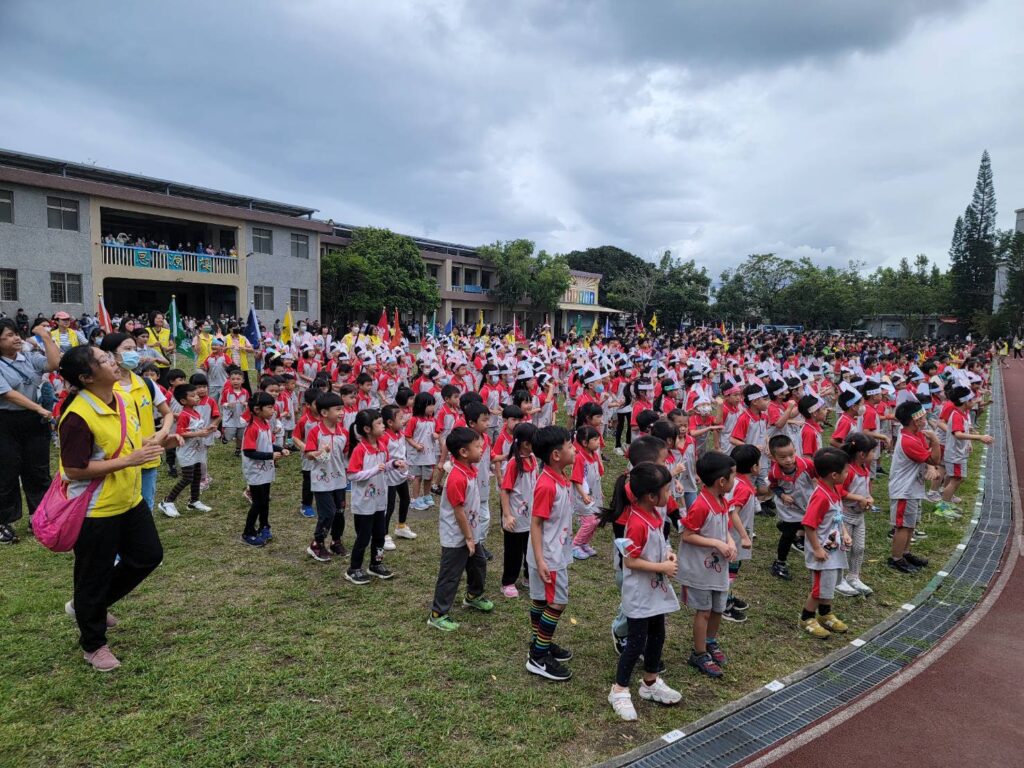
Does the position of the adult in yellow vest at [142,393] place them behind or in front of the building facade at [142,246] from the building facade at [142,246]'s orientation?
in front

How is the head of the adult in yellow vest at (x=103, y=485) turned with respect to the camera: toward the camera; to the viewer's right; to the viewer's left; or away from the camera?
to the viewer's right

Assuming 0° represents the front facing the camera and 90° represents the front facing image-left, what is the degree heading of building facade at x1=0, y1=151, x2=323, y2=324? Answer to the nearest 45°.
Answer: approximately 315°

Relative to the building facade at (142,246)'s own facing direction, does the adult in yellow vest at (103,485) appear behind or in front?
in front
